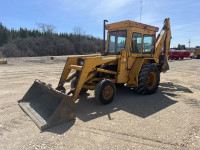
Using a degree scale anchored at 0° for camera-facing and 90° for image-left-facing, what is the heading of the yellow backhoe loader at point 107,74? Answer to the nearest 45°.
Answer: approximately 45°
